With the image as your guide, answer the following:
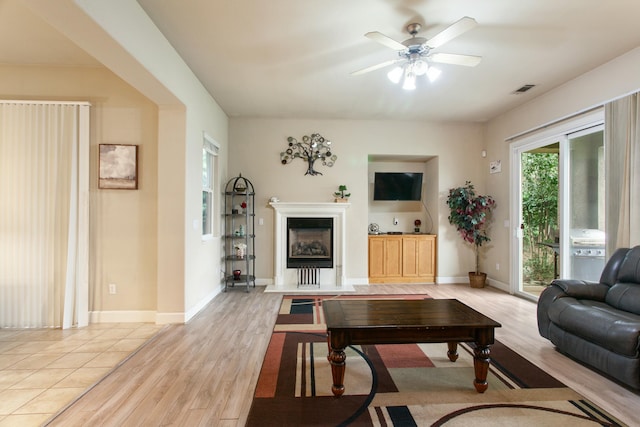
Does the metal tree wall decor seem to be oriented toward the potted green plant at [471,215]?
no

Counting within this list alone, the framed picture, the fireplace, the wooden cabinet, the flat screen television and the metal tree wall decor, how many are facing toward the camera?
5

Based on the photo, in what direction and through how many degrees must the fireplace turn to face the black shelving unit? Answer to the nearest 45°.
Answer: approximately 90° to its right

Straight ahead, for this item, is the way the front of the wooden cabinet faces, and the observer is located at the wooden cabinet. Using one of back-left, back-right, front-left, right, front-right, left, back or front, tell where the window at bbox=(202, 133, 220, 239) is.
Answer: front-right

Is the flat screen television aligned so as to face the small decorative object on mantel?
no

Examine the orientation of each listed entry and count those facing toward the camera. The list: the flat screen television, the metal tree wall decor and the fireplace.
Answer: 3

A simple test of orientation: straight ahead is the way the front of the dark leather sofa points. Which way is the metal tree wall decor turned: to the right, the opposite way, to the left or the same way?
to the left

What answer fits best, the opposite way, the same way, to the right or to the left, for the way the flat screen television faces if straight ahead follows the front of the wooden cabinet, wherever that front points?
the same way

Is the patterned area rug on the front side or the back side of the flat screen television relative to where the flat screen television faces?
on the front side

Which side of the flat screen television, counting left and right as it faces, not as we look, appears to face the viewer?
front

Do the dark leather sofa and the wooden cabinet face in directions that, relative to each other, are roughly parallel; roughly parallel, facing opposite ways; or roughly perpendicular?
roughly perpendicular

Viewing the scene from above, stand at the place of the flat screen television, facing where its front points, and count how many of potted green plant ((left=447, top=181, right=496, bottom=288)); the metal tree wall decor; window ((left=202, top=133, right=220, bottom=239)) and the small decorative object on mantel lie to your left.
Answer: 1

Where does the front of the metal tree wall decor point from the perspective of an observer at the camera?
facing the viewer

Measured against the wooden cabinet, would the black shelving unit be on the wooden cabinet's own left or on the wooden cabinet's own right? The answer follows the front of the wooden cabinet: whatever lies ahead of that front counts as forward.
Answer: on the wooden cabinet's own right

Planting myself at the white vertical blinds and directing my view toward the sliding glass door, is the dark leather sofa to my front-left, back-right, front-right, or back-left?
front-right

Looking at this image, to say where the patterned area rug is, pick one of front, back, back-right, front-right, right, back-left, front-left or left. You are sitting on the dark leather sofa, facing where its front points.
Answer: front

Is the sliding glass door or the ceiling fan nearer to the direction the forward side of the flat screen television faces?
the ceiling fan

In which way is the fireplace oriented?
toward the camera

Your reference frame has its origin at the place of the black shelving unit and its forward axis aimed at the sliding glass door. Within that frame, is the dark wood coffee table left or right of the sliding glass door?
right
